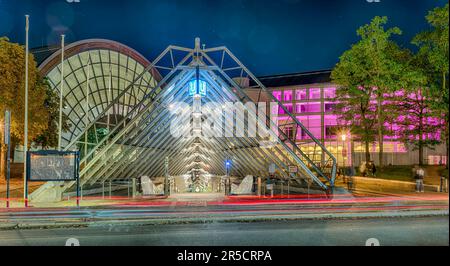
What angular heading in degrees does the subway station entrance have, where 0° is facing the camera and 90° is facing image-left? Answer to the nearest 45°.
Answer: approximately 0°

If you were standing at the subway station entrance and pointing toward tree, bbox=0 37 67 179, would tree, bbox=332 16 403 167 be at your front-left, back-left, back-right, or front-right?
back-right

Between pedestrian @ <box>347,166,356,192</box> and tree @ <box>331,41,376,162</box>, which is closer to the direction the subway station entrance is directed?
the pedestrian

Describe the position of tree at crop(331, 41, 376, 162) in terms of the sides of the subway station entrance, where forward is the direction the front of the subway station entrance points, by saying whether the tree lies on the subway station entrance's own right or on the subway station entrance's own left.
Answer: on the subway station entrance's own left

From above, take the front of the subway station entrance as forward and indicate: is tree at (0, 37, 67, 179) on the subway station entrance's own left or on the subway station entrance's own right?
on the subway station entrance's own right

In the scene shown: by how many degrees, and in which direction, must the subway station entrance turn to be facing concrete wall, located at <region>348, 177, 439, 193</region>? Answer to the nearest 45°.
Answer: approximately 90° to its left

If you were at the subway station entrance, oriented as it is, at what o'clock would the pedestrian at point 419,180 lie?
The pedestrian is roughly at 10 o'clock from the subway station entrance.

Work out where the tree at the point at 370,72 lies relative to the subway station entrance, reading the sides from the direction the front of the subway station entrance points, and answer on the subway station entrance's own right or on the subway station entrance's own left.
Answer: on the subway station entrance's own left
